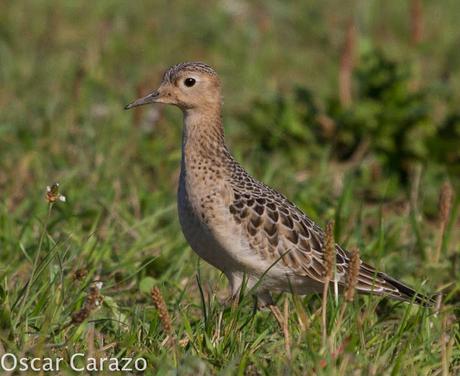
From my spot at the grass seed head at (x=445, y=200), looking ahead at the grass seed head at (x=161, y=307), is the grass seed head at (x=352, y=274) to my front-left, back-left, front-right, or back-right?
front-left

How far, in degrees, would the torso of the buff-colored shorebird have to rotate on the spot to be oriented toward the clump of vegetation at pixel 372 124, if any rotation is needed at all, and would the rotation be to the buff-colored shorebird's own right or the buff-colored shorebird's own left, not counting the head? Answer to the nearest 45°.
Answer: approximately 90° to the buff-colored shorebird's own right

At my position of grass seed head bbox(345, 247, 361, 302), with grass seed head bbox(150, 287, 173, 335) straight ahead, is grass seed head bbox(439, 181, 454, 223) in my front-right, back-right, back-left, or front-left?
back-right

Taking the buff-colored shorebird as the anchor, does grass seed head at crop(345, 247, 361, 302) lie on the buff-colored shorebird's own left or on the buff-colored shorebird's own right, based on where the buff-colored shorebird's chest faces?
on the buff-colored shorebird's own left

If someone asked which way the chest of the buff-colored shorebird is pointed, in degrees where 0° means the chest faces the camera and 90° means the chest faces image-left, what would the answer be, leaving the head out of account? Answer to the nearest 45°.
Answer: approximately 90°

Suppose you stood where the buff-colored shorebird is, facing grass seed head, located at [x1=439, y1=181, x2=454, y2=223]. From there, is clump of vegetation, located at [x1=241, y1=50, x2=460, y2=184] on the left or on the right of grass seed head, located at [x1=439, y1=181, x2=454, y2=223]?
left

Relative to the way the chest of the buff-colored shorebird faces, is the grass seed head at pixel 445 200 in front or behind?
behind
